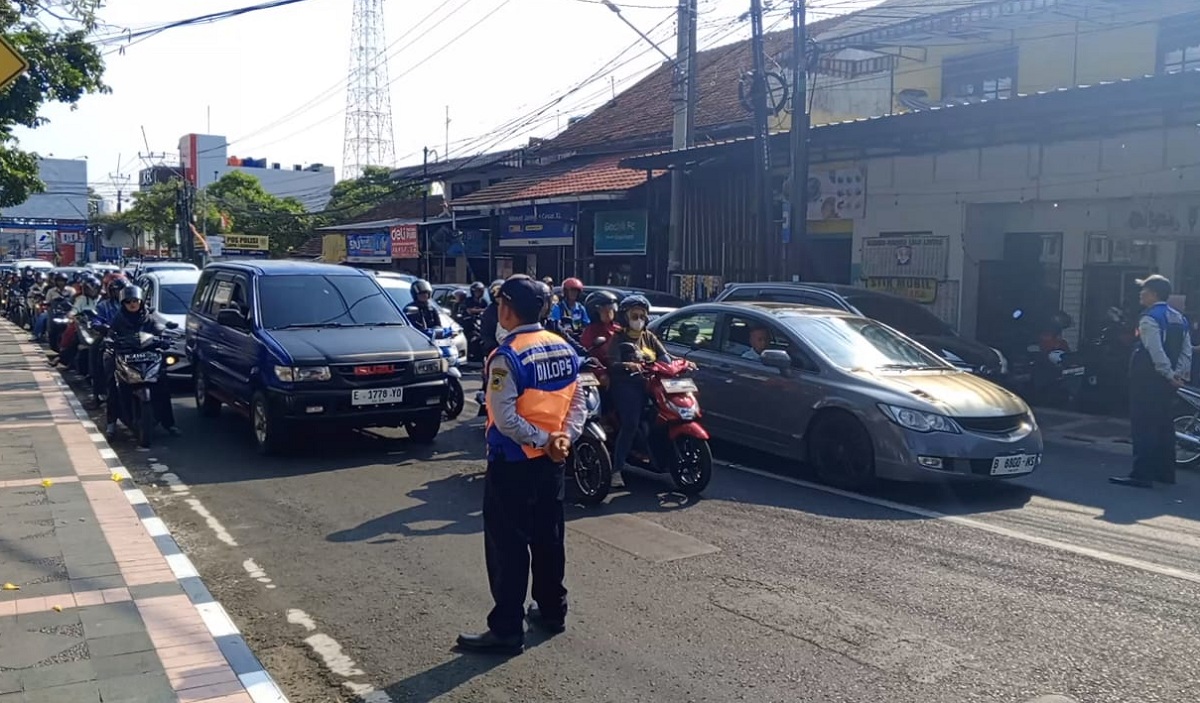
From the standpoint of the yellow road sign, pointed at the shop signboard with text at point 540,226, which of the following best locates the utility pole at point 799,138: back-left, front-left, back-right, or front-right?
front-right

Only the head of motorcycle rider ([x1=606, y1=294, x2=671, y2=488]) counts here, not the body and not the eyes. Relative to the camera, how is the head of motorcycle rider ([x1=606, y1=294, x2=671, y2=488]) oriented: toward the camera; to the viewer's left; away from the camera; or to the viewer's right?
toward the camera

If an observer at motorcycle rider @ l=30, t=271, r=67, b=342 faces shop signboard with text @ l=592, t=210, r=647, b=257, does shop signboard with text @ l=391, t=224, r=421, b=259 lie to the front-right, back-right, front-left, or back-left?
front-left

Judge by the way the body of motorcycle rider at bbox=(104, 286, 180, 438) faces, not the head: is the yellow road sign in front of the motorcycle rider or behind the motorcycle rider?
in front

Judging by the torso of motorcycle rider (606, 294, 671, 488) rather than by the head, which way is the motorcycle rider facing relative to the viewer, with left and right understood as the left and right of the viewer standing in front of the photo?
facing the viewer and to the right of the viewer

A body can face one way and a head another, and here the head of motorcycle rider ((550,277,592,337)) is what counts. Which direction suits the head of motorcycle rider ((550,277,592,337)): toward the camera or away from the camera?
toward the camera

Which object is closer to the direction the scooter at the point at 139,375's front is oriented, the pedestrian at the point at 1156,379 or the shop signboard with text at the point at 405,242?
the pedestrian

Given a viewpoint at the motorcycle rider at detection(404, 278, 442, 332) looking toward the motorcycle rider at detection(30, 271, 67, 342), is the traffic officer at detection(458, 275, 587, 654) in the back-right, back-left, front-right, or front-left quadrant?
back-left

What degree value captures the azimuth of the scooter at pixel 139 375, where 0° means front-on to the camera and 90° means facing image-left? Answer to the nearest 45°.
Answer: approximately 0°

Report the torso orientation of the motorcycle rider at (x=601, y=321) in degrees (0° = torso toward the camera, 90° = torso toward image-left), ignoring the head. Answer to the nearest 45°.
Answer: approximately 315°

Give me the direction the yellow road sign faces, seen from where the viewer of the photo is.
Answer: facing the viewer

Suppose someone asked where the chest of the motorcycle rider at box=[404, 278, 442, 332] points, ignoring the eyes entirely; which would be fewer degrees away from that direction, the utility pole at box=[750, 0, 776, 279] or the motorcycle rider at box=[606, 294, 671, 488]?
the motorcycle rider

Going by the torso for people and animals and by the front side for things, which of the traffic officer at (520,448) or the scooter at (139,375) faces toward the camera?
the scooter

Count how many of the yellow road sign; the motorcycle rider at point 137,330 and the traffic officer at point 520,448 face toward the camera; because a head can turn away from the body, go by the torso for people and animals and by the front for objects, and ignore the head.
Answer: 2

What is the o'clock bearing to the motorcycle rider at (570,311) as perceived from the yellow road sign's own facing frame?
The motorcycle rider is roughly at 8 o'clock from the yellow road sign.

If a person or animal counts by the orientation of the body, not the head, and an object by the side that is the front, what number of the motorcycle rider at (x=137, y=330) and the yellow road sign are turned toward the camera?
2

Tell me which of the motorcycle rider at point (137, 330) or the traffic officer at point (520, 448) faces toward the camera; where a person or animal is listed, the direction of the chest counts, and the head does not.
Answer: the motorcycle rider
